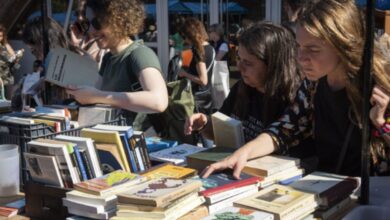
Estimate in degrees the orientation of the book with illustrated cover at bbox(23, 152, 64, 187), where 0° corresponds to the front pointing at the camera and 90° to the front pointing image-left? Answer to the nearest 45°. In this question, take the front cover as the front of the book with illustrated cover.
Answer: approximately 45°

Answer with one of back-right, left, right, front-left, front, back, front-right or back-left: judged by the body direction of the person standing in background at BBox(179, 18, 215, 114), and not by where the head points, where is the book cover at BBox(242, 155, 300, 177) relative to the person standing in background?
left

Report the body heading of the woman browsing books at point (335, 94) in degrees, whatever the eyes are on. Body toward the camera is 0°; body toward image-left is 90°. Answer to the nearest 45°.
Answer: approximately 45°

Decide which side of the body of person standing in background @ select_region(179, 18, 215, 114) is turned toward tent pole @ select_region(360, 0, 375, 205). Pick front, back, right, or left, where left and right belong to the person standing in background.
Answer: left

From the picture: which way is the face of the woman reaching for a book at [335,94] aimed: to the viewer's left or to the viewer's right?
to the viewer's left

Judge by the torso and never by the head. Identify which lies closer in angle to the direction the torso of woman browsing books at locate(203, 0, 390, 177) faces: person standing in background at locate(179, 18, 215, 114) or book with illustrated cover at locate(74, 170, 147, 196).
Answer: the book with illustrated cover

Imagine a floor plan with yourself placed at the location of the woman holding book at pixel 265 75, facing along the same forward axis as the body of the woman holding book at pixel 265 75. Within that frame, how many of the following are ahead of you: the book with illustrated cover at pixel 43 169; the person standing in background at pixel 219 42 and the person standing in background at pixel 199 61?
1

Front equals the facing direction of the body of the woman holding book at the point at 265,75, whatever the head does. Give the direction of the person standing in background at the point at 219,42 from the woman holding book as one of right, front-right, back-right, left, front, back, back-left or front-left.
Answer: back-right

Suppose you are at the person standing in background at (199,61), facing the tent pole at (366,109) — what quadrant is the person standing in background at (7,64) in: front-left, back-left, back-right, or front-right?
back-right
